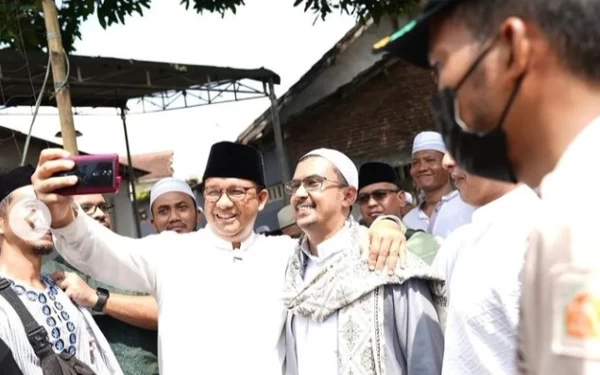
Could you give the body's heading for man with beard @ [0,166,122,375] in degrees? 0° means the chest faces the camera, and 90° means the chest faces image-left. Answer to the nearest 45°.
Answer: approximately 315°

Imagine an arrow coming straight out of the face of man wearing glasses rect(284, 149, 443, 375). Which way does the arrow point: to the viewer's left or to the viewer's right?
to the viewer's left

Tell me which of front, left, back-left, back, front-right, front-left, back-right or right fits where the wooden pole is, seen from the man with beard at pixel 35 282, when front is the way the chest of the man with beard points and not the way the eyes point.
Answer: back-left

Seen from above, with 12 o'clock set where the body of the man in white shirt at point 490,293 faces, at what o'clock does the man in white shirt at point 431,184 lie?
the man in white shirt at point 431,184 is roughly at 3 o'clock from the man in white shirt at point 490,293.

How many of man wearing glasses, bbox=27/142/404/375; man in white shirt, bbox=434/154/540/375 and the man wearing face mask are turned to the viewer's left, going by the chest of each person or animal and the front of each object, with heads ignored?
2

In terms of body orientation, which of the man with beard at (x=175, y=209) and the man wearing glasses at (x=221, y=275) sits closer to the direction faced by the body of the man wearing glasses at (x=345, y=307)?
the man wearing glasses

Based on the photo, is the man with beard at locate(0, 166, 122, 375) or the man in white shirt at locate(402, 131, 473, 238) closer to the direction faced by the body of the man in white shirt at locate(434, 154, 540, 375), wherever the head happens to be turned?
the man with beard

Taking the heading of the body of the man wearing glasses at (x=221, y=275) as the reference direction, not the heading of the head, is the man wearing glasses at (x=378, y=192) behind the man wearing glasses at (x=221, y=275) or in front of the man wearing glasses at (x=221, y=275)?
behind

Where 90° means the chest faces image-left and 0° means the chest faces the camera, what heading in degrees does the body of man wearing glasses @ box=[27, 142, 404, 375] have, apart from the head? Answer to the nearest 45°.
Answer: approximately 0°

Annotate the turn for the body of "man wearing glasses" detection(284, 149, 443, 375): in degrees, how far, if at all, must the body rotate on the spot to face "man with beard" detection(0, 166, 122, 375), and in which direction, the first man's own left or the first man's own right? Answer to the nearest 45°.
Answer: approximately 45° to the first man's own right

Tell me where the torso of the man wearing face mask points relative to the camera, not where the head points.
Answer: to the viewer's left
